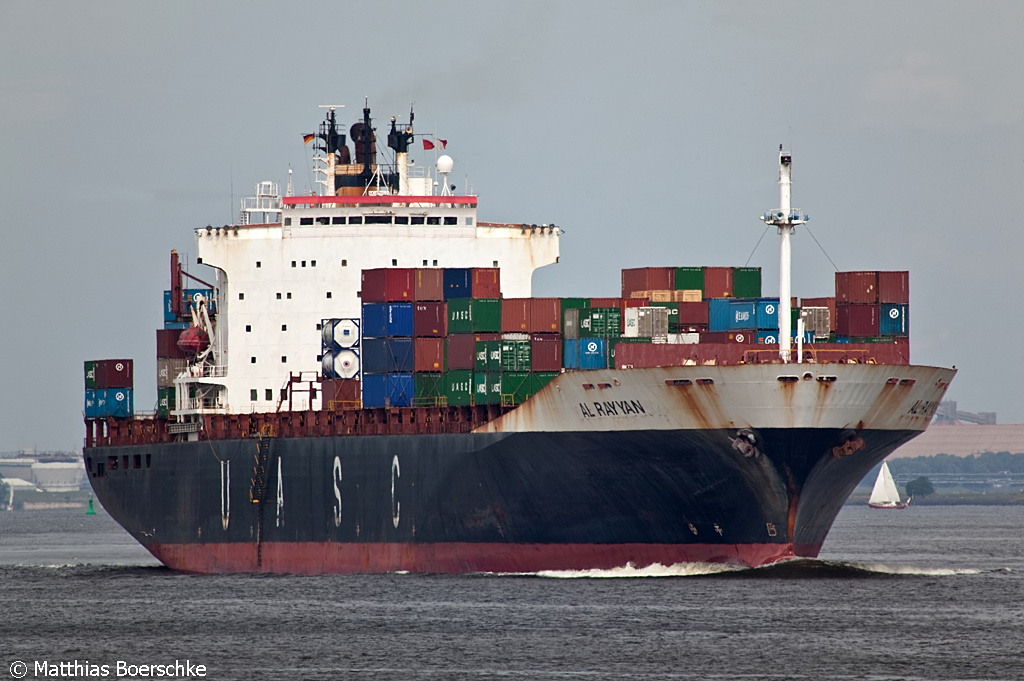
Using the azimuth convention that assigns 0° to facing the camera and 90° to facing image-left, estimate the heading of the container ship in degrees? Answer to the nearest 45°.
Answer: approximately 315°

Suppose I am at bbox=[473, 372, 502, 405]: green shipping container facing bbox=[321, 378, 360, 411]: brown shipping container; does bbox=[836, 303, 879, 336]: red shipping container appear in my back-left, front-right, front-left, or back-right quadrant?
back-right
